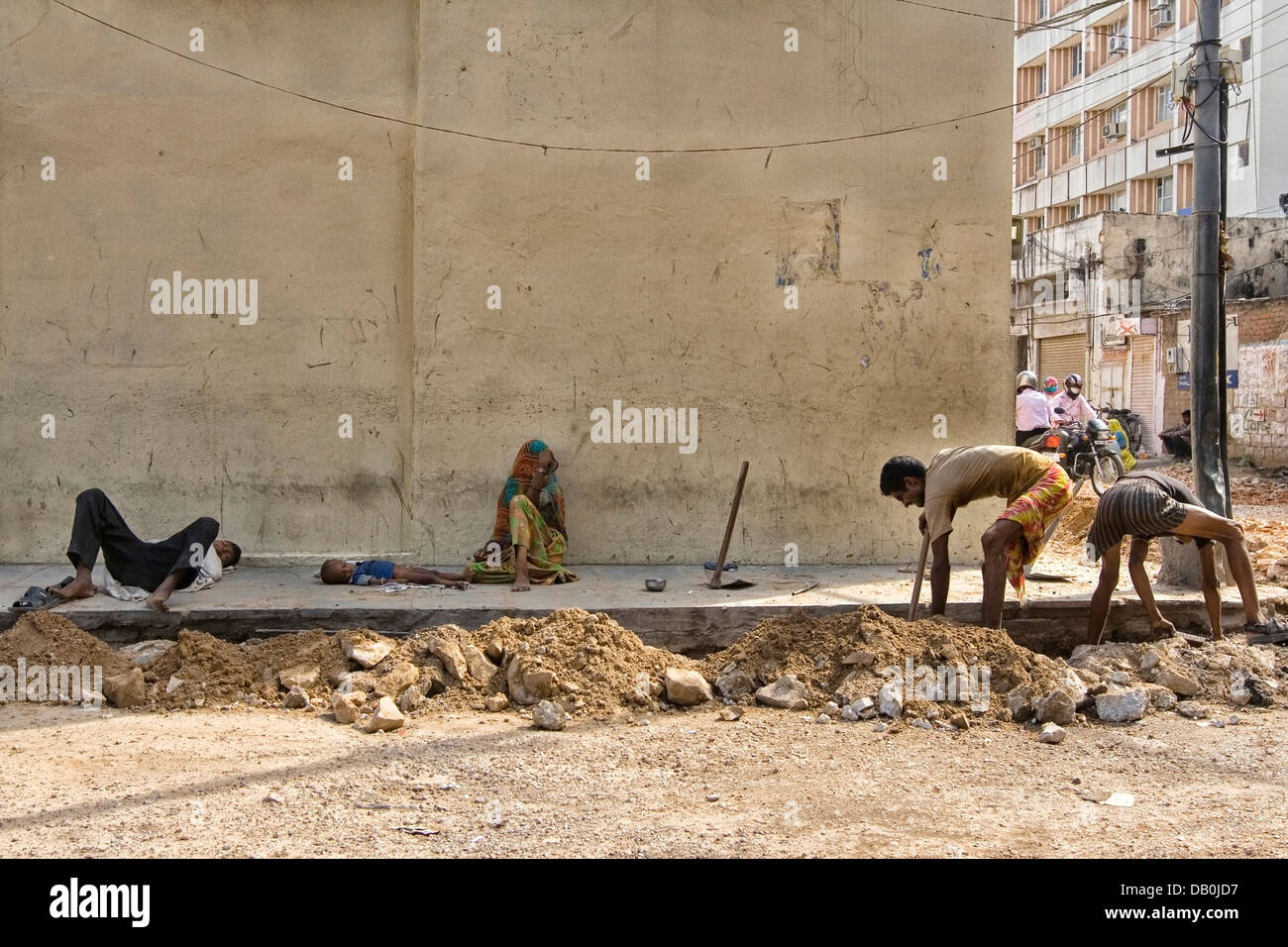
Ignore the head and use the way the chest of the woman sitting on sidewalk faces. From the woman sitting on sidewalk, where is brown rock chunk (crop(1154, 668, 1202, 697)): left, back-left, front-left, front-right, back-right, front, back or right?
front-left

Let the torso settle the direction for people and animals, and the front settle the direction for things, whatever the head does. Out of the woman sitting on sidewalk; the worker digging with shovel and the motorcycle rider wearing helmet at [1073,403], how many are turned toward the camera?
2

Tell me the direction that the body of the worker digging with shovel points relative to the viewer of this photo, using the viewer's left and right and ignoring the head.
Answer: facing to the left of the viewer

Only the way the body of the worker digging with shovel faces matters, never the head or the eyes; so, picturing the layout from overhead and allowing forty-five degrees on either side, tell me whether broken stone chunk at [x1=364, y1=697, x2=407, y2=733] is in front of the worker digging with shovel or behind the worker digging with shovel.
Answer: in front

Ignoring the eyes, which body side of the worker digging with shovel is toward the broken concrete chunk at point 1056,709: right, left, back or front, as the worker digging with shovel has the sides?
left

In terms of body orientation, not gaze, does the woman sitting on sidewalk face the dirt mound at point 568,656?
yes

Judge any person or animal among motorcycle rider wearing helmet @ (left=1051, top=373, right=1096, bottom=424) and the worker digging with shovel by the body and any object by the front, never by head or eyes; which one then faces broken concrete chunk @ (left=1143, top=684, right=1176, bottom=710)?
the motorcycle rider wearing helmet

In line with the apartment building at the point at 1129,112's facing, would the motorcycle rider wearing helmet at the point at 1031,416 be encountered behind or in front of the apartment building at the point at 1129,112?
in front

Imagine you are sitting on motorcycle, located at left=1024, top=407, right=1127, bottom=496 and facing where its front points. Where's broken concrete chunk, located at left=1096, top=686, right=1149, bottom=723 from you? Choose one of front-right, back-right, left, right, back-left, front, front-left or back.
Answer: front-right

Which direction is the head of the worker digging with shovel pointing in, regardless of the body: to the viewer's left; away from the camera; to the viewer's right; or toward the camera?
to the viewer's left

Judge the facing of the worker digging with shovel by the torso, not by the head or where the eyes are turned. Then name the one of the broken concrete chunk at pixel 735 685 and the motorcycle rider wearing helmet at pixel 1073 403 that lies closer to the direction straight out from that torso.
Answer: the broken concrete chunk

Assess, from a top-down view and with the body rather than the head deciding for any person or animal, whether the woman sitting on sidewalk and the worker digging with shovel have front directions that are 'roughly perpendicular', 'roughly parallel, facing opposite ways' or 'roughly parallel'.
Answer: roughly perpendicular

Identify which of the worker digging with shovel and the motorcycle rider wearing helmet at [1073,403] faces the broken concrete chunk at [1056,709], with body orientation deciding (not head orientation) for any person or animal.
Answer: the motorcycle rider wearing helmet

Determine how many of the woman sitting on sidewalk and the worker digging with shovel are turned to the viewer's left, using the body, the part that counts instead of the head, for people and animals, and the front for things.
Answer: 1
